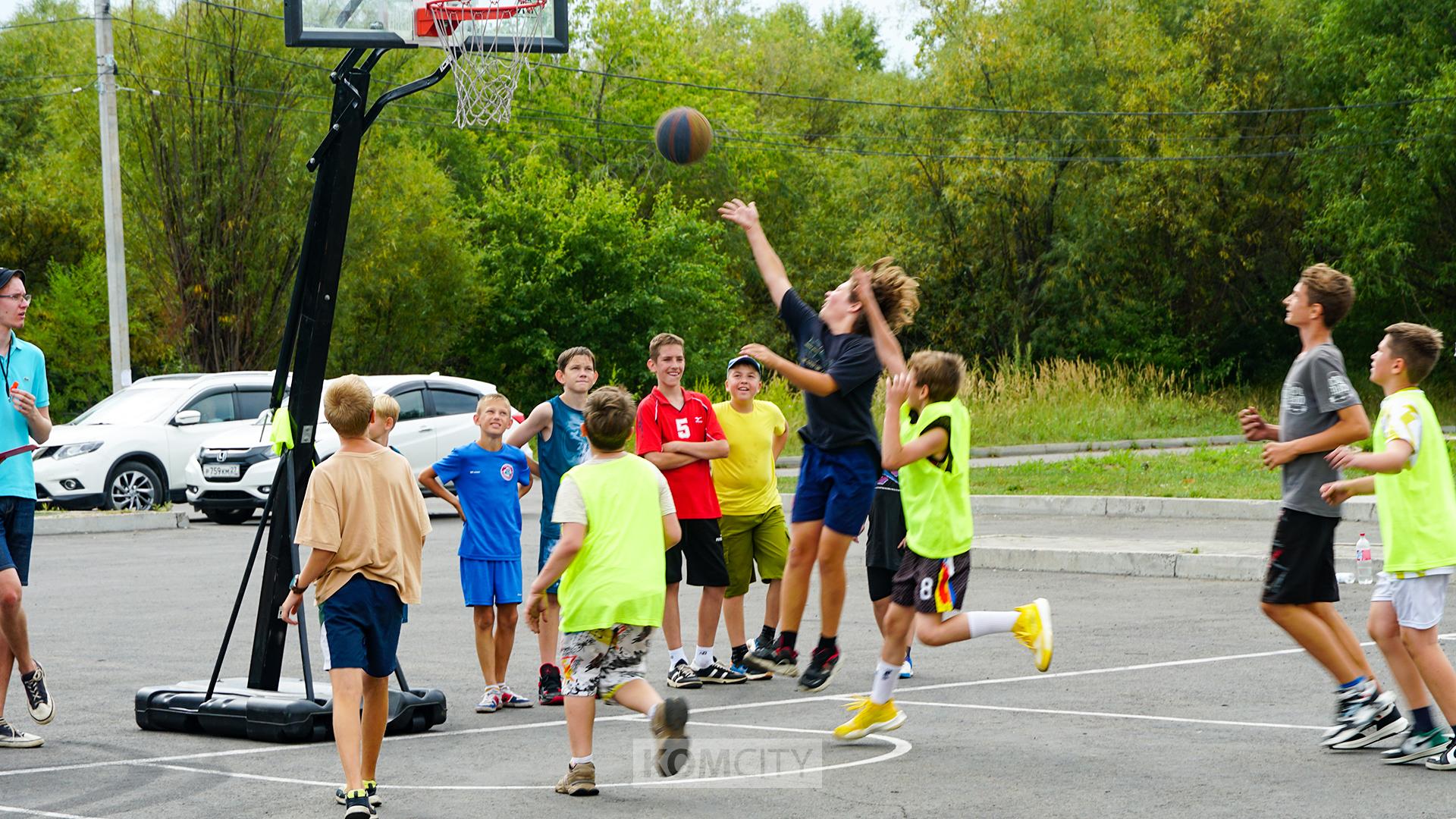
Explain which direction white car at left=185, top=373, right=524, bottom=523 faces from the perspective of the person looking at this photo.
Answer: facing the viewer and to the left of the viewer

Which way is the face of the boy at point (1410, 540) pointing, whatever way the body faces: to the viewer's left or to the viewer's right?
to the viewer's left

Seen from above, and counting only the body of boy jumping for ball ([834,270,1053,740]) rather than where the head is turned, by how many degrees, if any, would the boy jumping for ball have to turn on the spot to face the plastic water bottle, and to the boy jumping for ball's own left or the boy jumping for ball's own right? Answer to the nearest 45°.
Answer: approximately 135° to the boy jumping for ball's own right

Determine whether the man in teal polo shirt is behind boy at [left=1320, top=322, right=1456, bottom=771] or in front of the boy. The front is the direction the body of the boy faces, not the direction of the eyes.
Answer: in front

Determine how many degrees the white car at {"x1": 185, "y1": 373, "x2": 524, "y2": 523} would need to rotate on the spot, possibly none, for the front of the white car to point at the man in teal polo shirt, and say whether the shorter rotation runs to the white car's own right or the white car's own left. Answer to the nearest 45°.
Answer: approximately 45° to the white car's own left

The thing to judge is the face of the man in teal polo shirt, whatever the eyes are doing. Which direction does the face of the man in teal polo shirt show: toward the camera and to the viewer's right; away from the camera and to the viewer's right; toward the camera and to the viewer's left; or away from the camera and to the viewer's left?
toward the camera and to the viewer's right

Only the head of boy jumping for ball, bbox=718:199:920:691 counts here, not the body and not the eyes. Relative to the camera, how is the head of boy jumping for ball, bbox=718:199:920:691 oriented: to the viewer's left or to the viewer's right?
to the viewer's left

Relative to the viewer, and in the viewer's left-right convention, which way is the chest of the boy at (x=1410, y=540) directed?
facing to the left of the viewer

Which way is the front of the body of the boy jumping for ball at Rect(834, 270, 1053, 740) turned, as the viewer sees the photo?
to the viewer's left
